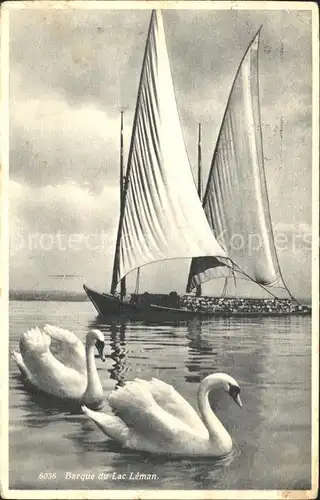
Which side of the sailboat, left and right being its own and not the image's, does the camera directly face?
left

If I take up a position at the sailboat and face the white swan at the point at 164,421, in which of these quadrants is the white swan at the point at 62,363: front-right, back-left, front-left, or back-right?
front-right

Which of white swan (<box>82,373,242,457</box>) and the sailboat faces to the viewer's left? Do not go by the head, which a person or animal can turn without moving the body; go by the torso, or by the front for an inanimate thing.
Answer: the sailboat

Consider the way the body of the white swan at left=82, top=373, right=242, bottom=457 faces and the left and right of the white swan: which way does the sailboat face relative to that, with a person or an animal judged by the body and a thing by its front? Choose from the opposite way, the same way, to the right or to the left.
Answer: the opposite way

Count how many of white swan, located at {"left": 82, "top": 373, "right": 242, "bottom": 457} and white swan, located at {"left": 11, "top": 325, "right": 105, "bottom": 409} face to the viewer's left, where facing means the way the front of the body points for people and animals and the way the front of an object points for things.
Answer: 0

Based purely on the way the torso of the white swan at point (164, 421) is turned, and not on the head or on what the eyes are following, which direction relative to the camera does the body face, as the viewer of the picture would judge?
to the viewer's right

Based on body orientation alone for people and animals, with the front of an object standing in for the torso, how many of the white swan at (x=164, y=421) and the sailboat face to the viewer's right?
1
